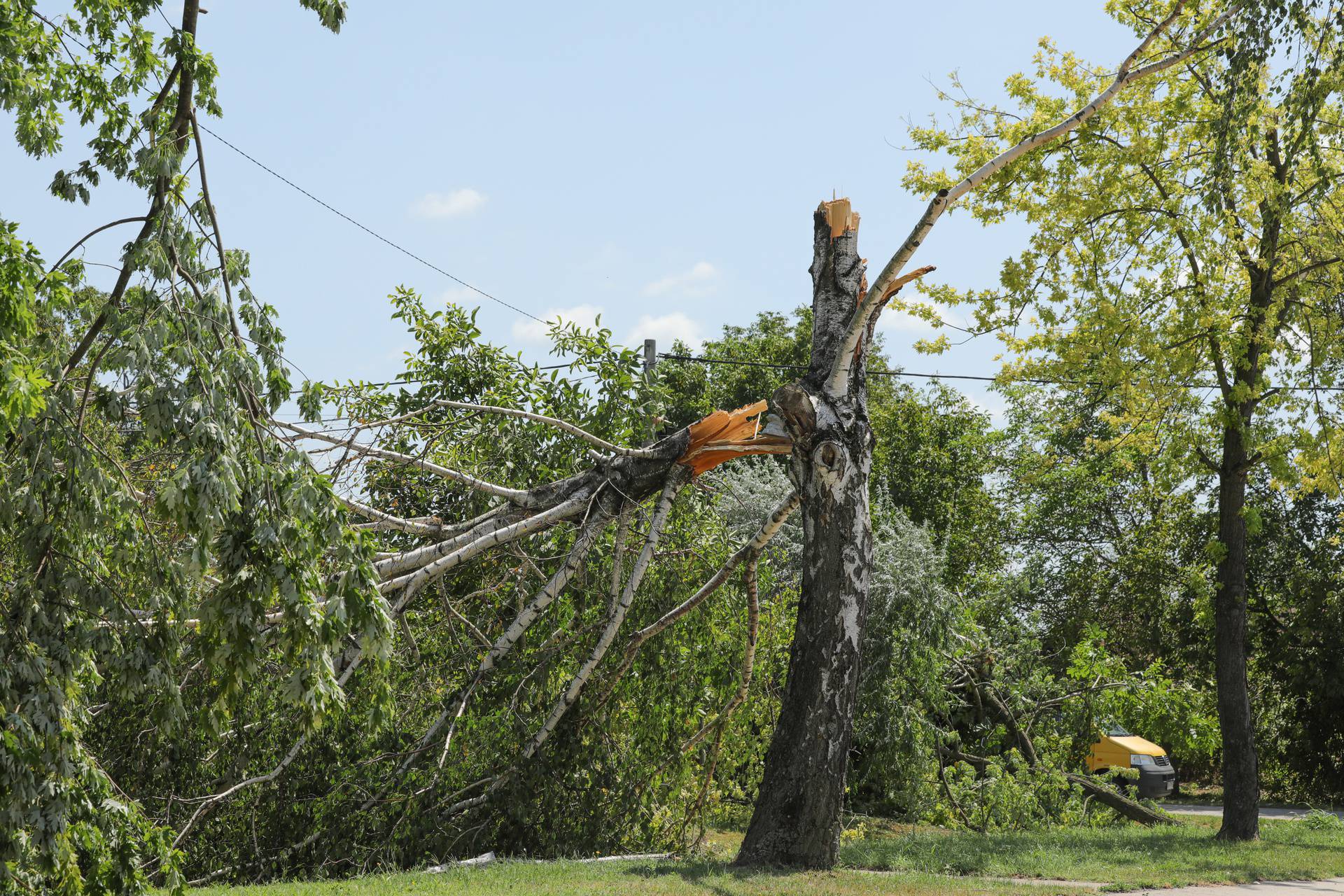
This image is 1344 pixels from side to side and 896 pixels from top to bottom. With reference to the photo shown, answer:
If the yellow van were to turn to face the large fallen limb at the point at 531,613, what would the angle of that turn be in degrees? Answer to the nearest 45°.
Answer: approximately 45° to its right

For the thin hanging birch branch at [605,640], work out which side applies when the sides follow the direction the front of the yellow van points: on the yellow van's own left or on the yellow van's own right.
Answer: on the yellow van's own right

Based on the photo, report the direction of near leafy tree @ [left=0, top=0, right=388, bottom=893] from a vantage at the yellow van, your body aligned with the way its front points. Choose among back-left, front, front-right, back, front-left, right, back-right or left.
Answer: front-right

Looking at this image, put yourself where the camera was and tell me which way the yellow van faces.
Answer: facing the viewer and to the right of the viewer

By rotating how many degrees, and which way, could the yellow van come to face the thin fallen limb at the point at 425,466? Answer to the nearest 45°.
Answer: approximately 45° to its right

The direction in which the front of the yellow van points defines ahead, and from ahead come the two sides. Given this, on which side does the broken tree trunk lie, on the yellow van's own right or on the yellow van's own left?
on the yellow van's own right

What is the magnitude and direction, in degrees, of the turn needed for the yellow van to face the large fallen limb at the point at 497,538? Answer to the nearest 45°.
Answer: approximately 45° to its right
